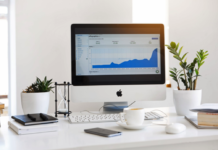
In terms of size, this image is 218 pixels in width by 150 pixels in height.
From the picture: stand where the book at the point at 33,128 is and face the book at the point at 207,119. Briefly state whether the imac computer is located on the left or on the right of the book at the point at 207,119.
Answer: left

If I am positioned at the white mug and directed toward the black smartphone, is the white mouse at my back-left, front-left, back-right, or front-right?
back-left

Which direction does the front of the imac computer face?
toward the camera

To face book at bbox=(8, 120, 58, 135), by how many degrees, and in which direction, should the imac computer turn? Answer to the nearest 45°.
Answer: approximately 45° to its right

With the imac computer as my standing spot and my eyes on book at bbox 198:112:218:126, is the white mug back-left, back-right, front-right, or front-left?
front-right
